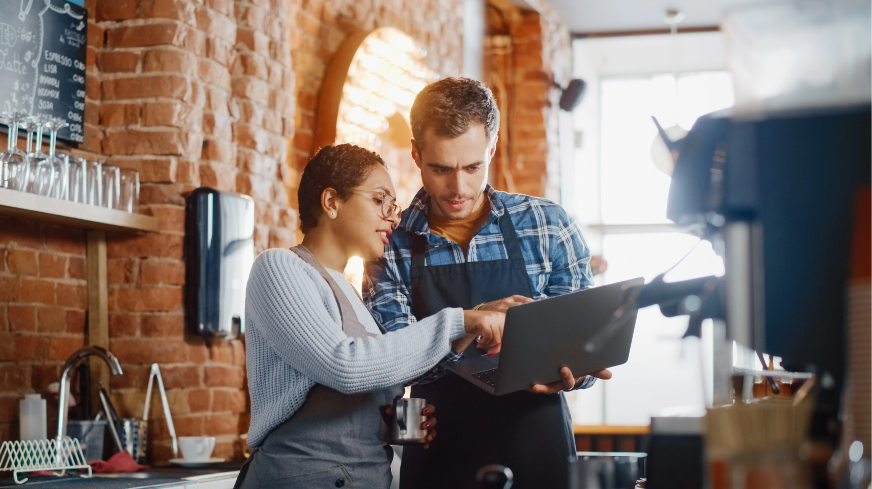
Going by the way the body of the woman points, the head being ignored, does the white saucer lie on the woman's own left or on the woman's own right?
on the woman's own left

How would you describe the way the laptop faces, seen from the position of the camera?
facing away from the viewer and to the left of the viewer

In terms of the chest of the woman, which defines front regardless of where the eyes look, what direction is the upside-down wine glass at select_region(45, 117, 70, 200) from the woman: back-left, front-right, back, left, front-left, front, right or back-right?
back-left

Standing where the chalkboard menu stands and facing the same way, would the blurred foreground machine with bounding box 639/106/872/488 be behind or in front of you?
in front

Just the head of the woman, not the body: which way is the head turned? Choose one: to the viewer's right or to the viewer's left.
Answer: to the viewer's right

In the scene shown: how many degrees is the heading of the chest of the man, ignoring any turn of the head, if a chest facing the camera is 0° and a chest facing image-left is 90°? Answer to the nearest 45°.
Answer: approximately 0°

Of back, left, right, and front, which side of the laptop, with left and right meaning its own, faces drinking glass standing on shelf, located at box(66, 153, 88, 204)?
front

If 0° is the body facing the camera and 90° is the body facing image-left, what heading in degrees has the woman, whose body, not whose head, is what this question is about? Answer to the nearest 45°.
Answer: approximately 270°

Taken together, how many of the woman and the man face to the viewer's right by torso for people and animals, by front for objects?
1

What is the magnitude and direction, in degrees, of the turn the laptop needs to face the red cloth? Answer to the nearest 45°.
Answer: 0° — it already faces it

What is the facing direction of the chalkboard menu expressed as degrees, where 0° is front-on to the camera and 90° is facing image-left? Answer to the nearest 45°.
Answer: approximately 315°

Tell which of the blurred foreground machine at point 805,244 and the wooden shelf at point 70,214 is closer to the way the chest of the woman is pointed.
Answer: the blurred foreground machine
